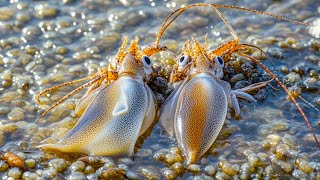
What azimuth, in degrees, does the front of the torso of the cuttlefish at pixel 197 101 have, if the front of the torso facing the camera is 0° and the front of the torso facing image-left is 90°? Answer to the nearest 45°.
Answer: approximately 180°

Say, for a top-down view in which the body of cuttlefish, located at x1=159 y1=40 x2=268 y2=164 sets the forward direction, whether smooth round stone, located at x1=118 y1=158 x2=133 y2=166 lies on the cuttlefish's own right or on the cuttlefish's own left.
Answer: on the cuttlefish's own left

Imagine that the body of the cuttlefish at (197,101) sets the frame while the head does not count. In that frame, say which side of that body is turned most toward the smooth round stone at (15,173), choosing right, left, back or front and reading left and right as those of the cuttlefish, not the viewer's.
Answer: left

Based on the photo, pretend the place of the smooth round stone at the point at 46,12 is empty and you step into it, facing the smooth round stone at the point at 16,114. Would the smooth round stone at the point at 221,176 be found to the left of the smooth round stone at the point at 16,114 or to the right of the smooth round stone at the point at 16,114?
left

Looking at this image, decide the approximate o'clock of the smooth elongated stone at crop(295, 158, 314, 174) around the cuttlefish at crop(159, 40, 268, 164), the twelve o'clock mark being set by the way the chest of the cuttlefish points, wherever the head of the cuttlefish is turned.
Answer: The smooth elongated stone is roughly at 4 o'clock from the cuttlefish.

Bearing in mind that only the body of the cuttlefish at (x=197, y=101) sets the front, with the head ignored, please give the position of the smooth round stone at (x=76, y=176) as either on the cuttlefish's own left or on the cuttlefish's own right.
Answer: on the cuttlefish's own left

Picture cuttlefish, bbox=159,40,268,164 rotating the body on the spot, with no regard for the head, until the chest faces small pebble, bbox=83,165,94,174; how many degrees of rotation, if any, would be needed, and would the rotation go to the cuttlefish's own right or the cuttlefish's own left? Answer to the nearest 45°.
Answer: approximately 135° to the cuttlefish's own left

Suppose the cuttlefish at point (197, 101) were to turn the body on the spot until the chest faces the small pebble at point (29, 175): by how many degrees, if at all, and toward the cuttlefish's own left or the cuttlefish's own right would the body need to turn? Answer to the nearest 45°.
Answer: approximately 135° to the cuttlefish's own left
